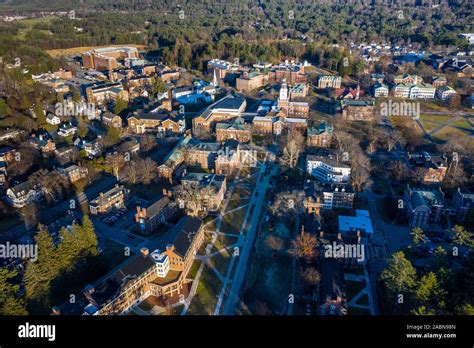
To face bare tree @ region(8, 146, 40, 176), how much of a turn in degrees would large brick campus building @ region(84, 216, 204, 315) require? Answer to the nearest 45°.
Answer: approximately 180°

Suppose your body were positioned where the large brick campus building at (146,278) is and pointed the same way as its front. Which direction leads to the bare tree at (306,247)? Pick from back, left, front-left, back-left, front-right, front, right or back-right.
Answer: front-left

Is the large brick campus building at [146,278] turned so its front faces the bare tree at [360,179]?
no

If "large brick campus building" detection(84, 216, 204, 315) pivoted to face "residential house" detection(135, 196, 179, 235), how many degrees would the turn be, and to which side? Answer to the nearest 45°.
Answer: approximately 135° to its left

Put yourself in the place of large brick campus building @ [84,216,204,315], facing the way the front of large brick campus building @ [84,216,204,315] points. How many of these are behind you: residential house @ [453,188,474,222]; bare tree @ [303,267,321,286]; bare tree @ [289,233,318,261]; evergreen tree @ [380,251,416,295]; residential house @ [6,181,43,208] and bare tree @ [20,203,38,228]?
2

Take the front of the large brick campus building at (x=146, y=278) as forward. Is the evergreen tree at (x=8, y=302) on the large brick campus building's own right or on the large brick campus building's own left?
on the large brick campus building's own right

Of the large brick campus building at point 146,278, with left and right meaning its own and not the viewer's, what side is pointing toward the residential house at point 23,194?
back

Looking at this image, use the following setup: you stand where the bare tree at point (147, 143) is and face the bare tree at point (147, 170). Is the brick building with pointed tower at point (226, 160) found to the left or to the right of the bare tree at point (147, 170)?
left

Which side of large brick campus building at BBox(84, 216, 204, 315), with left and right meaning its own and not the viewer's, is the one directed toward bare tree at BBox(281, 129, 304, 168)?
left

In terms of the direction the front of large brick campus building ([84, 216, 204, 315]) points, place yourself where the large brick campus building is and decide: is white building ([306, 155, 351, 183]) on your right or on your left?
on your left

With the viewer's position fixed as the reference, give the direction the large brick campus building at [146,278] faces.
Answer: facing the viewer and to the right of the viewer

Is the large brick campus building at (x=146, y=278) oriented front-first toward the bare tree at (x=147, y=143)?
no

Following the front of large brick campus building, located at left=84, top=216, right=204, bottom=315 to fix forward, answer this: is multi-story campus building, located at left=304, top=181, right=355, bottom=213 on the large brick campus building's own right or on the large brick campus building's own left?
on the large brick campus building's own left

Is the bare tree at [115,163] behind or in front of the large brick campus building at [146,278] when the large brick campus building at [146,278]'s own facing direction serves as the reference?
behind

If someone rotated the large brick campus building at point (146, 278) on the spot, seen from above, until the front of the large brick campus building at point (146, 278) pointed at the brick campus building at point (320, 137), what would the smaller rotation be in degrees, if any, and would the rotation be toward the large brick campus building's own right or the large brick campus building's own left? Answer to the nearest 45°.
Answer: approximately 90° to the large brick campus building's own left

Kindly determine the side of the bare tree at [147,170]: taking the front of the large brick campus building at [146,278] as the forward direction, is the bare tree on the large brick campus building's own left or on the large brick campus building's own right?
on the large brick campus building's own left
